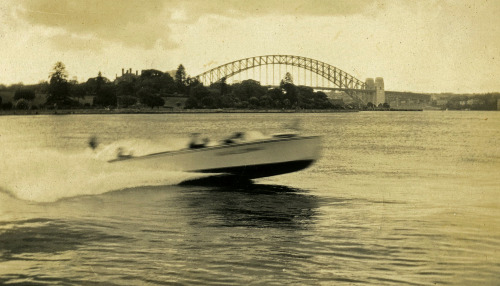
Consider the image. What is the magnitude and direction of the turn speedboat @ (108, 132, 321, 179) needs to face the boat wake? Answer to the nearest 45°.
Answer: approximately 180°

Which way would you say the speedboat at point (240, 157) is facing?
to the viewer's right

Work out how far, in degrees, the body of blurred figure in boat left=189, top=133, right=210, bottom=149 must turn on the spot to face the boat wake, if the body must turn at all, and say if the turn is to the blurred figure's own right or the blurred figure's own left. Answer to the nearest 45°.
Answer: approximately 180°

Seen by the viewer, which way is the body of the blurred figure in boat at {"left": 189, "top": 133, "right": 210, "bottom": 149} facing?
to the viewer's right

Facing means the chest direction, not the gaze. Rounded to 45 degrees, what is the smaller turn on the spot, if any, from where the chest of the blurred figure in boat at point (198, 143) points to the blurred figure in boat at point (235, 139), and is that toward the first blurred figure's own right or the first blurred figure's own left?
0° — they already face them

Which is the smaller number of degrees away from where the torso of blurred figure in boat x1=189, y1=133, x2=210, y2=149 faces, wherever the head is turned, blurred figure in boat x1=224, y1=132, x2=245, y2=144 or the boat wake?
the blurred figure in boat
